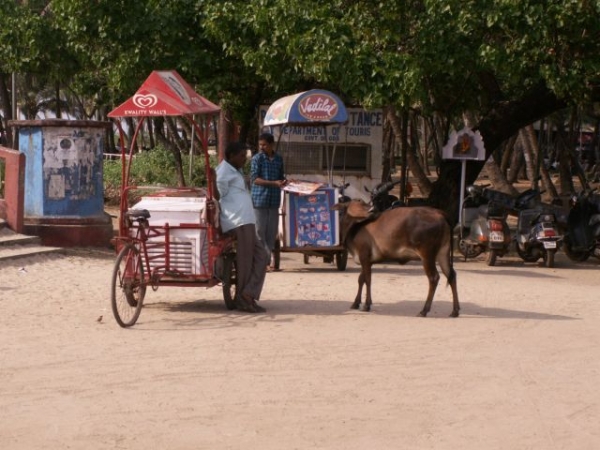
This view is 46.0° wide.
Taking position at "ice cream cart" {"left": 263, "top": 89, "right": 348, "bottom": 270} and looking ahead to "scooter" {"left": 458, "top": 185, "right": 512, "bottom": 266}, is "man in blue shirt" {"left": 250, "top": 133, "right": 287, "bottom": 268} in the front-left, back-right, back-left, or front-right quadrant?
back-right

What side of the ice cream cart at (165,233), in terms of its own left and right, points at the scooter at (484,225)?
front

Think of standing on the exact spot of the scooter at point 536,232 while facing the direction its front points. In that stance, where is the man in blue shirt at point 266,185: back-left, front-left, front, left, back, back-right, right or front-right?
left

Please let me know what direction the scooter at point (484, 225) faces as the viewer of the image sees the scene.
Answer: facing away from the viewer and to the left of the viewer

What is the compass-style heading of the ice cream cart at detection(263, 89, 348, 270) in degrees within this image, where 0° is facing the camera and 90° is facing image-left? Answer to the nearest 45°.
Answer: approximately 0°

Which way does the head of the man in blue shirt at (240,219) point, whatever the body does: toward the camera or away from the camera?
away from the camera

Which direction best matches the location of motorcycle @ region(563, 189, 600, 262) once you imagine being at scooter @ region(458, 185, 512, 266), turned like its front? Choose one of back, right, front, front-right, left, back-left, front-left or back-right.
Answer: back-right
